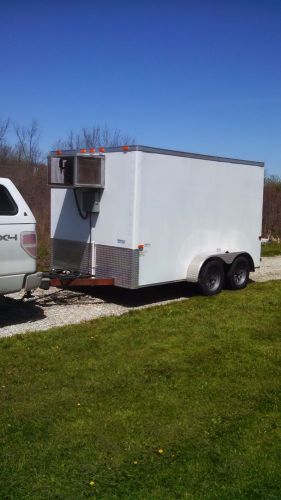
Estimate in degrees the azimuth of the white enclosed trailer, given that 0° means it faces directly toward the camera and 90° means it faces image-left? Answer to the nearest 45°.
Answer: approximately 45°

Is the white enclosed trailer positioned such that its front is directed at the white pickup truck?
yes
